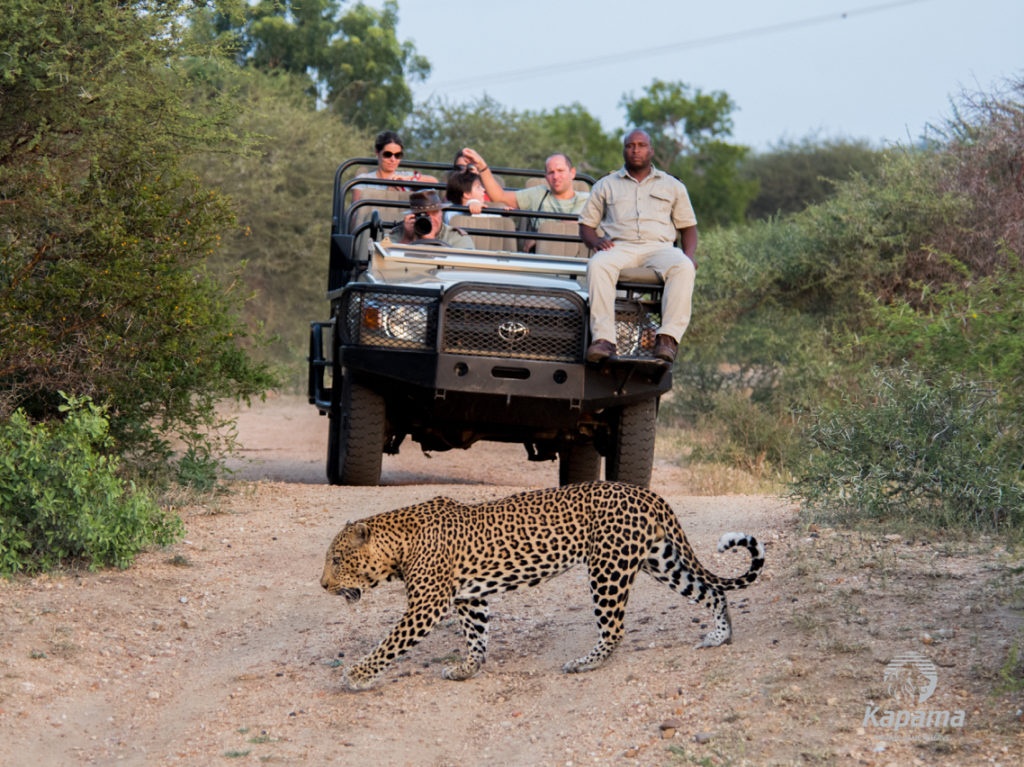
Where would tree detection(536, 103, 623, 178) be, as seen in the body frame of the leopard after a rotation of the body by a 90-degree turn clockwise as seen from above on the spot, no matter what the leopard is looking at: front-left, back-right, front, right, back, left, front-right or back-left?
front

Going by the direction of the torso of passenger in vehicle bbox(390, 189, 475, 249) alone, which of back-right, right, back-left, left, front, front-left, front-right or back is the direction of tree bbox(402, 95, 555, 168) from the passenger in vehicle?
back

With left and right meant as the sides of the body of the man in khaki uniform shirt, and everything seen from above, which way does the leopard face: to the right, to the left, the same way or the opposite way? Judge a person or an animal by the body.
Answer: to the right

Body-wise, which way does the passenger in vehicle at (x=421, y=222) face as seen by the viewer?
toward the camera

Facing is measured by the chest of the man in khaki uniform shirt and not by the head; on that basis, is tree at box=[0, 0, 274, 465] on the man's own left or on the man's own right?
on the man's own right

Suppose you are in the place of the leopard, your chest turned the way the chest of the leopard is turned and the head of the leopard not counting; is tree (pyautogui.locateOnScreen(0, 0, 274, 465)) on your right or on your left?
on your right

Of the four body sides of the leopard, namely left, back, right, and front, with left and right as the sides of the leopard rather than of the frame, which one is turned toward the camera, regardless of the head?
left

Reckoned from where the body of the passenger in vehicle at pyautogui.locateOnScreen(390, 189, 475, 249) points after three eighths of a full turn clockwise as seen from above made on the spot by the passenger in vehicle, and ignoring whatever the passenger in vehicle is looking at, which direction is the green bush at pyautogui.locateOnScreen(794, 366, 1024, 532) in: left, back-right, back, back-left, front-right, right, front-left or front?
back

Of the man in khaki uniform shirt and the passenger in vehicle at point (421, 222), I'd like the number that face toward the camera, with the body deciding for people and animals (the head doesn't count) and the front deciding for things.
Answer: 2

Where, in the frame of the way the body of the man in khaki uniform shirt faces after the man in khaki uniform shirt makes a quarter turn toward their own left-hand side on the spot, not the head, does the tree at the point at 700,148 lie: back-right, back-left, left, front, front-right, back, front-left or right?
left

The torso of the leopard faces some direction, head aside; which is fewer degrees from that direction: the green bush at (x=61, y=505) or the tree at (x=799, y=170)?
the green bush

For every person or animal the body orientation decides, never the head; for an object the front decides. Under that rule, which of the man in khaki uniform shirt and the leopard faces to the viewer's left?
the leopard

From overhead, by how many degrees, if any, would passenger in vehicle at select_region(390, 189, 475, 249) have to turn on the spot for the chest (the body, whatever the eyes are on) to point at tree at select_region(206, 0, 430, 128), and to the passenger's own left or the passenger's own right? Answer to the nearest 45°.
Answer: approximately 180°

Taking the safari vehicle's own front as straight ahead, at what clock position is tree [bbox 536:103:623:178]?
The tree is roughly at 6 o'clock from the safari vehicle.
